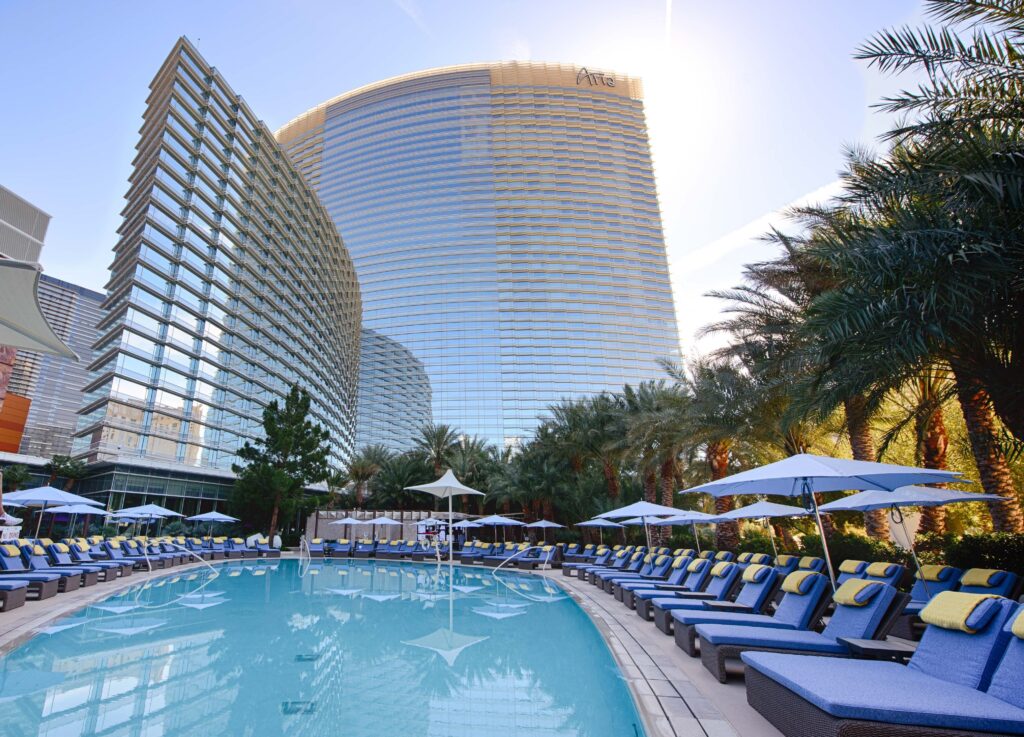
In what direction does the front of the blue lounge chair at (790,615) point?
to the viewer's left

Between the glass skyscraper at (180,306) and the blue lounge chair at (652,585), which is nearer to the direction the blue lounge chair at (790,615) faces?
the glass skyscraper

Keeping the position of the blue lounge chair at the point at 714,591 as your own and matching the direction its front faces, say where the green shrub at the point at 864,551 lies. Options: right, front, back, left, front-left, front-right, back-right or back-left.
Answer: back-right

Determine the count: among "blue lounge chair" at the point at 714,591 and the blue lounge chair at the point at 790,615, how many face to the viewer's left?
2

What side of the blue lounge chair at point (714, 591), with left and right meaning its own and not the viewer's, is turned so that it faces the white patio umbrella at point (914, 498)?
back

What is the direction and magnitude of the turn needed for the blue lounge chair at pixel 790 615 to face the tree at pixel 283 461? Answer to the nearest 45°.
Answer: approximately 45° to its right

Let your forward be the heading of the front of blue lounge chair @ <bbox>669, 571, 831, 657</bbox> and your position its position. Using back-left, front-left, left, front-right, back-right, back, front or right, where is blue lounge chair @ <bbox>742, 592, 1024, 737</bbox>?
left

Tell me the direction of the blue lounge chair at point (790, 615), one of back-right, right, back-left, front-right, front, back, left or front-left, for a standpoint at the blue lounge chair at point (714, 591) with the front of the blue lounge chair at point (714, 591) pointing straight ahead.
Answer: left

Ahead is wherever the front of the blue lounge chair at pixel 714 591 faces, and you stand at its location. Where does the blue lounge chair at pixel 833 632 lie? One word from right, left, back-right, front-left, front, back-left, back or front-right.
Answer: left

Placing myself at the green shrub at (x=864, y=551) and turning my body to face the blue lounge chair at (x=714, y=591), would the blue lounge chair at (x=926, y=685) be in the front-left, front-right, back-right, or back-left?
front-left

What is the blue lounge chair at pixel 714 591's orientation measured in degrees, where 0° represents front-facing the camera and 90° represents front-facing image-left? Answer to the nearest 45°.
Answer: approximately 90°

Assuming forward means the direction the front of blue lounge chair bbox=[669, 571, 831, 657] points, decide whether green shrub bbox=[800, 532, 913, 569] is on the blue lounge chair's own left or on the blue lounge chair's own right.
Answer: on the blue lounge chair's own right

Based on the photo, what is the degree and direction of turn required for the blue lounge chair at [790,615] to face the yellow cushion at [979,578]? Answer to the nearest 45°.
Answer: approximately 135° to its right

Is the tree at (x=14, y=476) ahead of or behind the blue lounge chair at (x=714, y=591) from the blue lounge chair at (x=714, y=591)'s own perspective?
ahead

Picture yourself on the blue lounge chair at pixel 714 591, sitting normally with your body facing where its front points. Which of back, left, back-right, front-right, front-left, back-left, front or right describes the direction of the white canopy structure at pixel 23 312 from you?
front-left

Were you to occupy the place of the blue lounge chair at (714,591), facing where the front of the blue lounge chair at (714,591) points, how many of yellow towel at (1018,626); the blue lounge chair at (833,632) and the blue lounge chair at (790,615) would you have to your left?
3

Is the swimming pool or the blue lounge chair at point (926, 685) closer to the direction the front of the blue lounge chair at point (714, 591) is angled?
the swimming pool
